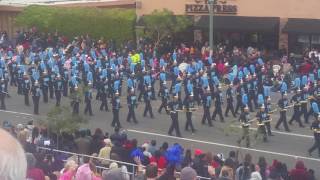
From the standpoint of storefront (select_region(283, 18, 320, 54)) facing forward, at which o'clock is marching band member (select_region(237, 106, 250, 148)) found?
The marching band member is roughly at 12 o'clock from the storefront.

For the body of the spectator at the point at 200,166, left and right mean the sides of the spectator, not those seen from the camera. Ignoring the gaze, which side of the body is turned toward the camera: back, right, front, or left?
back

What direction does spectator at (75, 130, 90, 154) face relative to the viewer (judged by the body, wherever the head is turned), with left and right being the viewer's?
facing away from the viewer

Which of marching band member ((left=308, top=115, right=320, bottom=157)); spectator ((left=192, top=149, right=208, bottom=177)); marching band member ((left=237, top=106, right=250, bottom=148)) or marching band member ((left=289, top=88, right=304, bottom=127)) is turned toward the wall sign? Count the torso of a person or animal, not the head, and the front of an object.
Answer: the spectator

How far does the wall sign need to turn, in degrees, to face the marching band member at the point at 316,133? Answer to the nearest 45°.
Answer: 0° — it already faces them

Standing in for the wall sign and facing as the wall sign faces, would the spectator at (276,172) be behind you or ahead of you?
ahead

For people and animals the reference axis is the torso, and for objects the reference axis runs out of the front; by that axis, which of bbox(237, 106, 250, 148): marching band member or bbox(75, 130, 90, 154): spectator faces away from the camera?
the spectator

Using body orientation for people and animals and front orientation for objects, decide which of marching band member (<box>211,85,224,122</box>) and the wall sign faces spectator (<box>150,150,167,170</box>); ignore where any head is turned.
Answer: the wall sign

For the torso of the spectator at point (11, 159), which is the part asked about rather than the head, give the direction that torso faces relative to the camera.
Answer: away from the camera
